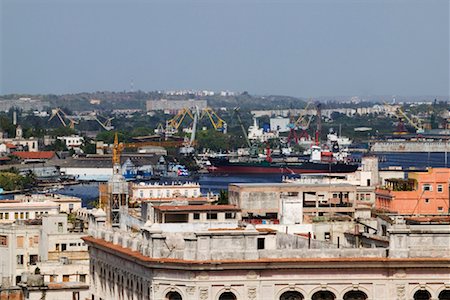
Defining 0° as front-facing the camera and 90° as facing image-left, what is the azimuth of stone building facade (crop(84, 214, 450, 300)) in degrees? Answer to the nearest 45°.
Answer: approximately 0°
